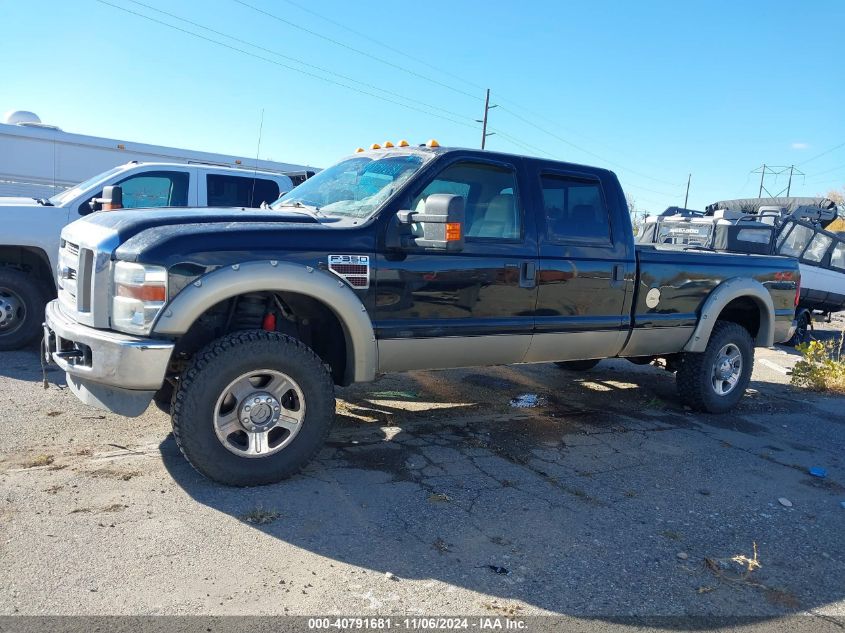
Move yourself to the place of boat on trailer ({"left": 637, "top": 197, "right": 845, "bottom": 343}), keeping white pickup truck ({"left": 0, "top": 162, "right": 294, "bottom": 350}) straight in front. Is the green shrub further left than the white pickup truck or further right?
left

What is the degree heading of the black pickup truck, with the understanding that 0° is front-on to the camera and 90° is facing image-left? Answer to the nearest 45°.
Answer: approximately 45°

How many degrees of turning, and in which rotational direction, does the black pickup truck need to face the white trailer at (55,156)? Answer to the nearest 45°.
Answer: approximately 90° to its right

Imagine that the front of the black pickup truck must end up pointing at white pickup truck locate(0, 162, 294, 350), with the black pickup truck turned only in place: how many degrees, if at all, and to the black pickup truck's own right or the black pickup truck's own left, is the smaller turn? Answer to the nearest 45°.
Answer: approximately 90° to the black pickup truck's own right

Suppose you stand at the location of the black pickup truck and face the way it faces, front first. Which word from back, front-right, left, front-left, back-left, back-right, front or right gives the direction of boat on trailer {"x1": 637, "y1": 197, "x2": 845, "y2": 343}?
back

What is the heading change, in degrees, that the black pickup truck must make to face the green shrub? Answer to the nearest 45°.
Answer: approximately 180°

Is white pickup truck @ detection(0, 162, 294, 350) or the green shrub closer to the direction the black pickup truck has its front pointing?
the white pickup truck
